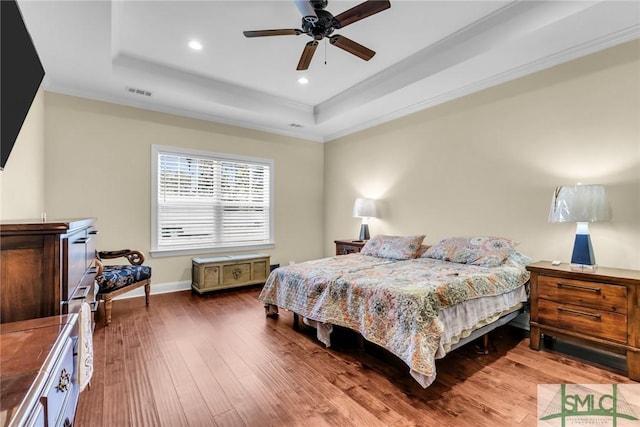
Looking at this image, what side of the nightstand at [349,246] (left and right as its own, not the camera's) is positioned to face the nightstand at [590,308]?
left

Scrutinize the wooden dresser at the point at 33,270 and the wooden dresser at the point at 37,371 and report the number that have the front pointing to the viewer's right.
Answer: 2

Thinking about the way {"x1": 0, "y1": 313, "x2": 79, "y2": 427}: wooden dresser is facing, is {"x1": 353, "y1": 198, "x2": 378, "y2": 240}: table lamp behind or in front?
in front

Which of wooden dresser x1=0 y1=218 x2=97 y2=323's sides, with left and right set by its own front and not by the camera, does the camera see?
right

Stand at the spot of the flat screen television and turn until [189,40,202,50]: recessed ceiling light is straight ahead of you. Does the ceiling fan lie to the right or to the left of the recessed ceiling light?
right

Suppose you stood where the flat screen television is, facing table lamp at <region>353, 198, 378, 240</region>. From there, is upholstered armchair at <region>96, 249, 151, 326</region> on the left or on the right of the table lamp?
left

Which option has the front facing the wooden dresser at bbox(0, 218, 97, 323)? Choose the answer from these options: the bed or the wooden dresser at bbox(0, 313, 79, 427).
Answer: the bed

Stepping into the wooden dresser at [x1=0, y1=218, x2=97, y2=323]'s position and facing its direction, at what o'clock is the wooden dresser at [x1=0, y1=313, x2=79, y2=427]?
the wooden dresser at [x1=0, y1=313, x2=79, y2=427] is roughly at 3 o'clock from the wooden dresser at [x1=0, y1=218, x2=97, y2=323].

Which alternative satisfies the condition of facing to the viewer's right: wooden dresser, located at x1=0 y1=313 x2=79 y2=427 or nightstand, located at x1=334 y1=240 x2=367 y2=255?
the wooden dresser

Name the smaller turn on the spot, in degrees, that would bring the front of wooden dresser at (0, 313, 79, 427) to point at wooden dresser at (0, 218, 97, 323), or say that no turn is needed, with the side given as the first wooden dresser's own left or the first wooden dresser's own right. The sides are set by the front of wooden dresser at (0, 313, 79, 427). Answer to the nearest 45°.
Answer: approximately 90° to the first wooden dresser's own left

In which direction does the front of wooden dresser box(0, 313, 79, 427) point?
to the viewer's right

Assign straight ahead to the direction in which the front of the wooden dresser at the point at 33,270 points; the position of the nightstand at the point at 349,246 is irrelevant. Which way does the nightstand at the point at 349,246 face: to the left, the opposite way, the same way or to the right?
the opposite way

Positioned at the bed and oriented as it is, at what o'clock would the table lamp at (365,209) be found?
The table lamp is roughly at 4 o'clock from the bed.

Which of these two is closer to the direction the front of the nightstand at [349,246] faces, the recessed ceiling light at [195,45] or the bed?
the recessed ceiling light
